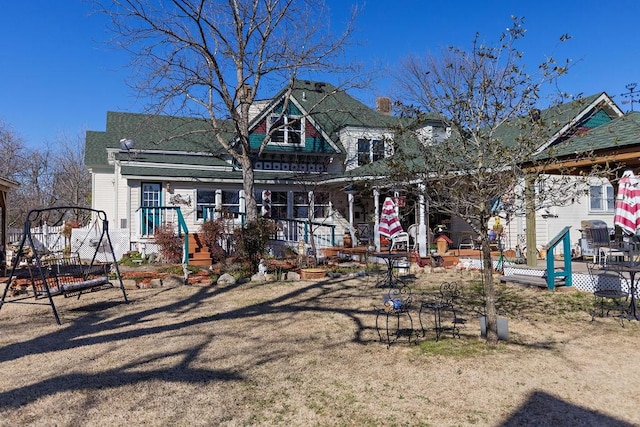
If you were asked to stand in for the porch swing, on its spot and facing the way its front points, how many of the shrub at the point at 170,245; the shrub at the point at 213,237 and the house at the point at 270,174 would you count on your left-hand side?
3

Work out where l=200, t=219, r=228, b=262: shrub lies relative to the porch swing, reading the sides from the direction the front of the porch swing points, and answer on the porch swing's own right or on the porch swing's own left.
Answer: on the porch swing's own left

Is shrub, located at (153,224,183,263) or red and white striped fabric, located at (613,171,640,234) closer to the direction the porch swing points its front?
the red and white striped fabric

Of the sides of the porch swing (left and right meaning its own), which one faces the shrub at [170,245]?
left

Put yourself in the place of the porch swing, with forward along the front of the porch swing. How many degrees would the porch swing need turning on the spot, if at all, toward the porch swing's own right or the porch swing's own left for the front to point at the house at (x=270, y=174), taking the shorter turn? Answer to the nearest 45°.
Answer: approximately 90° to the porch swing's own left

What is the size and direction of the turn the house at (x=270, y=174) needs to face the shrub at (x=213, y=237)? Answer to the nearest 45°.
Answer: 0° — it already faces it

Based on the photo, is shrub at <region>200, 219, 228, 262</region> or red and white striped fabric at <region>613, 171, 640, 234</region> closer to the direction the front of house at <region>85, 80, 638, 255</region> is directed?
the shrub
